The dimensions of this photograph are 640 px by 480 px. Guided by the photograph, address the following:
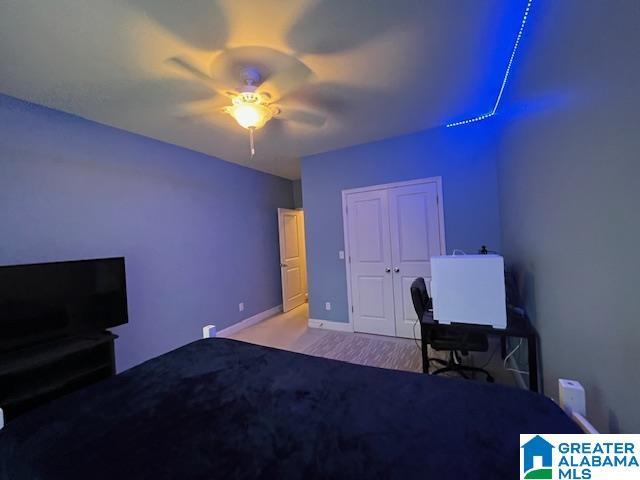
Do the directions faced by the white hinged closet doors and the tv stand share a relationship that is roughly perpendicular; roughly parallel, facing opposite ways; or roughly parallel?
roughly perpendicular

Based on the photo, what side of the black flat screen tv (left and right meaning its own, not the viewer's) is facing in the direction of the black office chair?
front

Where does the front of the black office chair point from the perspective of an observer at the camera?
facing to the right of the viewer

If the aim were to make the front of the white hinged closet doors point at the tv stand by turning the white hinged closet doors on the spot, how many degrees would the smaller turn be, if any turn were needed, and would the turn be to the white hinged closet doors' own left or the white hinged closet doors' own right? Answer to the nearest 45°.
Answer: approximately 45° to the white hinged closet doors' own right

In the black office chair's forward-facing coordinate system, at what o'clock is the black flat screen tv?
The black flat screen tv is roughly at 5 o'clock from the black office chair.

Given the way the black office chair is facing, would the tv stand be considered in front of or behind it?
behind

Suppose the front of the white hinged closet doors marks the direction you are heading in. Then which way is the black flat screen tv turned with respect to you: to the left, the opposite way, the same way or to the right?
to the left

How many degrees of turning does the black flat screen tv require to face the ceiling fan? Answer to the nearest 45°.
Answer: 0° — it already faces it

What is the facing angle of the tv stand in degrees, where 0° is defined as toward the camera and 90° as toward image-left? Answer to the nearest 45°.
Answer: approximately 315°

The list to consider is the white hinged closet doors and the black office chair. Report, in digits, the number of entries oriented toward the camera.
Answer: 1

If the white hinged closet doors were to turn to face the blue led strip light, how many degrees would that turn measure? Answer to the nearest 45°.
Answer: approximately 45° to its left

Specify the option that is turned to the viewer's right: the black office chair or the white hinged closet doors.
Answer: the black office chair

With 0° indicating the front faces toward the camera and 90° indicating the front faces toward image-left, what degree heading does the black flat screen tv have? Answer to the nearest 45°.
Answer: approximately 315°
